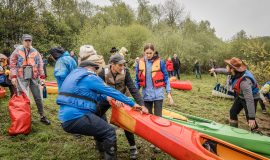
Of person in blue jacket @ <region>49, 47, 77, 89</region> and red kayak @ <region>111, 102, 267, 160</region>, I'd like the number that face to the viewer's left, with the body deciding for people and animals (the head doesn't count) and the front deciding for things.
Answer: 1

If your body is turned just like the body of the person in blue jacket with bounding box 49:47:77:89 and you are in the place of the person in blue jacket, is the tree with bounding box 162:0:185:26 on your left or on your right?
on your right

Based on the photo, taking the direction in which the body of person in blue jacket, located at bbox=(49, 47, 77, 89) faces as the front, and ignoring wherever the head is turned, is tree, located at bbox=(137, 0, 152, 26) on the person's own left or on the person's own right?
on the person's own right

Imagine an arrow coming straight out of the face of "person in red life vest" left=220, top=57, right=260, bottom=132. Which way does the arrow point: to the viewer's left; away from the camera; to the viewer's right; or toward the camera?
to the viewer's left
